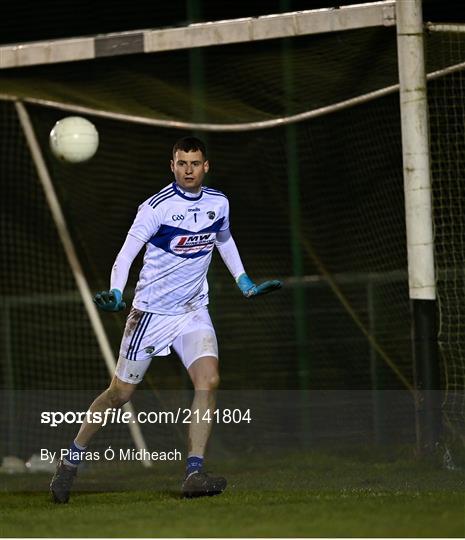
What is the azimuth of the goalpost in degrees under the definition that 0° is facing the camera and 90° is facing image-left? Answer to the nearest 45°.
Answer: approximately 45°

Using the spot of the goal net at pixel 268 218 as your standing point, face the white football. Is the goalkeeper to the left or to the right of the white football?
left
